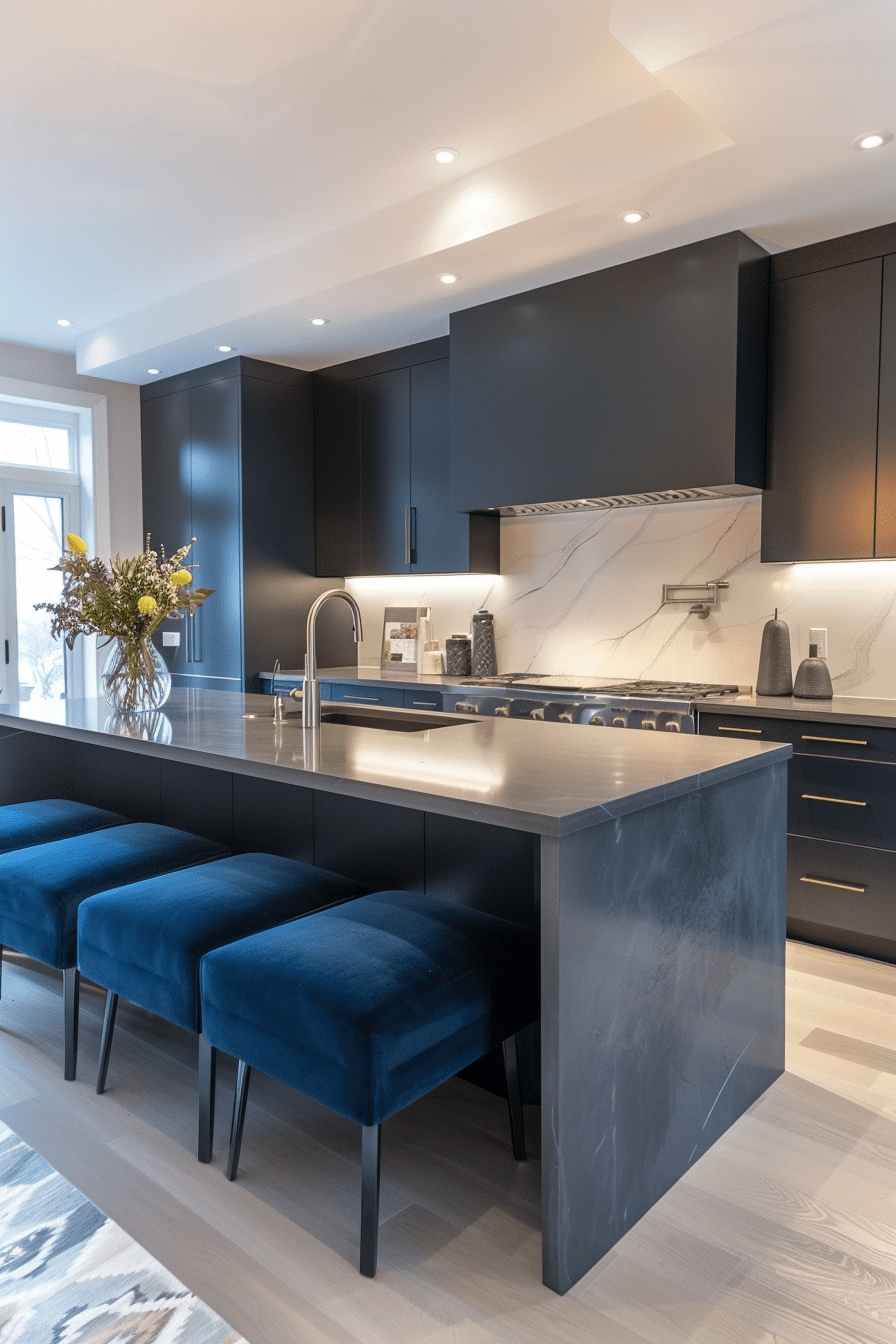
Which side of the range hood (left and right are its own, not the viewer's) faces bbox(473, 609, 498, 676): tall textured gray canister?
right

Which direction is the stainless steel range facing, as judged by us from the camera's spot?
facing the viewer and to the left of the viewer

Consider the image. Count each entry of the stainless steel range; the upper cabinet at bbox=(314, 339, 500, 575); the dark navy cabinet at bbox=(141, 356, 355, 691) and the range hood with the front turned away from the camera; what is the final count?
0

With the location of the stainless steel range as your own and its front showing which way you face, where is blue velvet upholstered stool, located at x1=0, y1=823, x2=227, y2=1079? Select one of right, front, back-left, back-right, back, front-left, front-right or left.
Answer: front

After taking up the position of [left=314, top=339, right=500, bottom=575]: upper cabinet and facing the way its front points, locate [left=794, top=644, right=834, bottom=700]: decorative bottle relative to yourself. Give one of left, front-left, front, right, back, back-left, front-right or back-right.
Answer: left

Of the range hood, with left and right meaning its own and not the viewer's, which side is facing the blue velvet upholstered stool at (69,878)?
front

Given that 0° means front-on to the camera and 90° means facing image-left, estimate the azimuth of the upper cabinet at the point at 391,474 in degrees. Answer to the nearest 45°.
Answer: approximately 45°

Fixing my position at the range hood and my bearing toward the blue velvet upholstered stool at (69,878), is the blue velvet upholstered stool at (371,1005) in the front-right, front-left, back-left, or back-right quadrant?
front-left

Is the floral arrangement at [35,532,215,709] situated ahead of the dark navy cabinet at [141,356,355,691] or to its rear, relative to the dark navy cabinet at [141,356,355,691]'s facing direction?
ahead

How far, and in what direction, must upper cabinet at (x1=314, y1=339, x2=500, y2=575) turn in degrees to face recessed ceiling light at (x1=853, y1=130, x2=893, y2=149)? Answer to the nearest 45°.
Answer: approximately 90° to its left

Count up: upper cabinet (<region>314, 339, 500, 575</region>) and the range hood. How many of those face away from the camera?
0

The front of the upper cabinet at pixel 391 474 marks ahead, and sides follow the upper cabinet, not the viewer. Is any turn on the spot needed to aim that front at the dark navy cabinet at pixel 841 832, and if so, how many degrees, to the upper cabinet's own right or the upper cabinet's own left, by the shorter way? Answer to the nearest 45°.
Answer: approximately 90° to the upper cabinet's own left

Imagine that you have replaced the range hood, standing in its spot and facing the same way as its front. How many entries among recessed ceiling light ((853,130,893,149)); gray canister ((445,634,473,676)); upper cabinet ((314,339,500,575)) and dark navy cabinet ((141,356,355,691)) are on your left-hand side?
1

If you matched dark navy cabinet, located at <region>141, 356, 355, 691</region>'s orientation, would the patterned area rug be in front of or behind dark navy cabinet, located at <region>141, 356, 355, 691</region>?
in front

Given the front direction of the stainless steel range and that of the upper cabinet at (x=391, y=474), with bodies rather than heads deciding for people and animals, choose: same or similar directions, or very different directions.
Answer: same or similar directions
